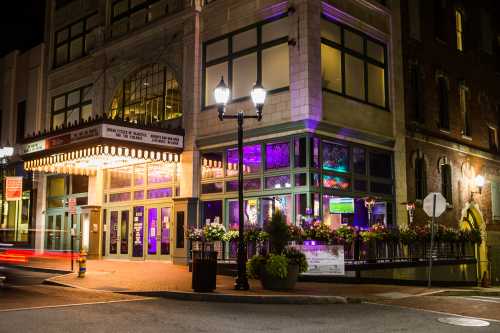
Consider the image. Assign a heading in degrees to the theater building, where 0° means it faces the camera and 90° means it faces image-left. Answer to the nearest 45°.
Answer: approximately 45°

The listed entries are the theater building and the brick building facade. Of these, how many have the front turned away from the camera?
0

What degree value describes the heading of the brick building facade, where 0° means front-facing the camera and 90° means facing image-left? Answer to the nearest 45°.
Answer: approximately 315°

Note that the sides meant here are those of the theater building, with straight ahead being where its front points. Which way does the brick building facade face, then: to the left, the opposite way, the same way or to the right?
to the left
